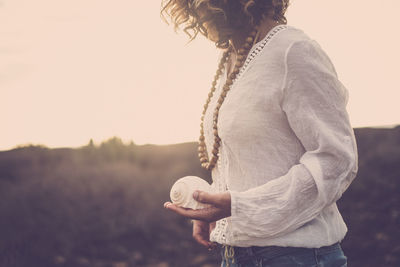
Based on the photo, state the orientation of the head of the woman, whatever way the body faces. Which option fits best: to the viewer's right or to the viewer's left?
to the viewer's left

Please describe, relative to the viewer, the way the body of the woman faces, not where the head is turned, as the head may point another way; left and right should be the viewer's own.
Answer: facing the viewer and to the left of the viewer
